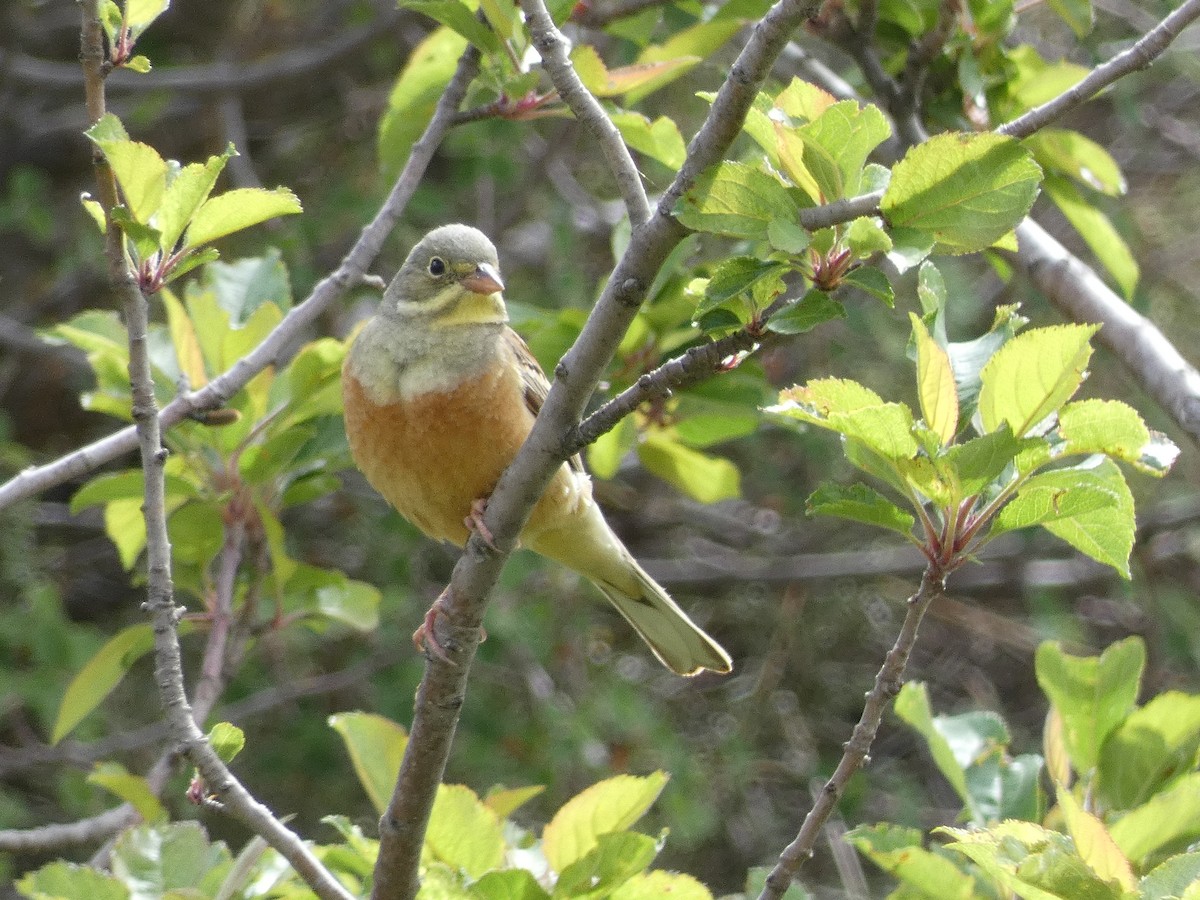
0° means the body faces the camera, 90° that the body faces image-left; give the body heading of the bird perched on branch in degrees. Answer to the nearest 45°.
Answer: approximately 45°

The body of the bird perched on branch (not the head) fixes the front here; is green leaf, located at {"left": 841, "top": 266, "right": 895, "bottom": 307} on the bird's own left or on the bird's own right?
on the bird's own left

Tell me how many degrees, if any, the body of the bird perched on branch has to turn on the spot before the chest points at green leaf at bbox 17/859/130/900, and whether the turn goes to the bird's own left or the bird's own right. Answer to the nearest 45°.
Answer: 0° — it already faces it

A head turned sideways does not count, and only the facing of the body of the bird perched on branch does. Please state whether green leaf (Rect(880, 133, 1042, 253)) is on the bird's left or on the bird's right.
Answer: on the bird's left

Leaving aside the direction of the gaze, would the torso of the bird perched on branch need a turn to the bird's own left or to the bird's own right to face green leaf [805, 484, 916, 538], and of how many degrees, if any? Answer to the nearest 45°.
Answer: approximately 90° to the bird's own left

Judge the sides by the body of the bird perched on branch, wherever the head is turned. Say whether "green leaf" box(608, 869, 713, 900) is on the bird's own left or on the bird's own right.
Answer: on the bird's own left

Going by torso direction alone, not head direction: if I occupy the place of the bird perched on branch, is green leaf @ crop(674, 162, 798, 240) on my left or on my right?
on my left
